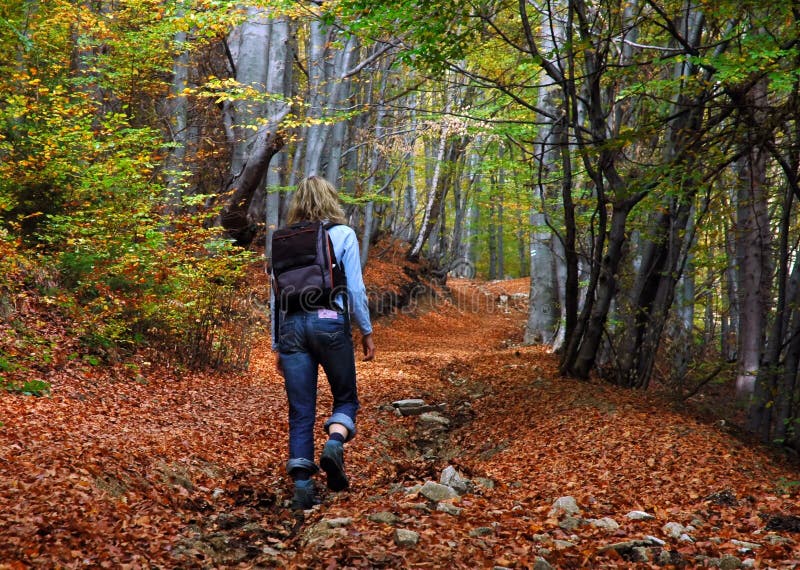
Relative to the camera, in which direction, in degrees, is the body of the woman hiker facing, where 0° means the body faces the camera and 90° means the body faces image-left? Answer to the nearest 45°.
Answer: approximately 180°

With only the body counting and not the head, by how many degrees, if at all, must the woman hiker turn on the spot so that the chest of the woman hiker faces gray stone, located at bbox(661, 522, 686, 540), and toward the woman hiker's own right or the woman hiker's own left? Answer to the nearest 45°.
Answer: approximately 135° to the woman hiker's own right

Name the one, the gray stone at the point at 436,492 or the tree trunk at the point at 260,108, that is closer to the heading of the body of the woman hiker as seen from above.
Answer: the tree trunk

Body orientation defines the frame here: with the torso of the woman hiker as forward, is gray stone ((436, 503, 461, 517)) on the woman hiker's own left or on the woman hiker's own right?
on the woman hiker's own right

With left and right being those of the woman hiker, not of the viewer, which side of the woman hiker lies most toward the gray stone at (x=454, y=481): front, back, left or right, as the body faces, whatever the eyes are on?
right

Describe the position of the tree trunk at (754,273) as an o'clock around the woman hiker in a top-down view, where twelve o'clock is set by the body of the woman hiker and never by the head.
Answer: The tree trunk is roughly at 2 o'clock from the woman hiker.

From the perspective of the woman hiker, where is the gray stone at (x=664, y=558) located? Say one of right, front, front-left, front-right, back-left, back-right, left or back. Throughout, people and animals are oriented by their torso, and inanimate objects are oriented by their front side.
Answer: back-right

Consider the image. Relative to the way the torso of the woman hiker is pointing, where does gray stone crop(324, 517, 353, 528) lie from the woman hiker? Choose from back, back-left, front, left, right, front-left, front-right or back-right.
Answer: back

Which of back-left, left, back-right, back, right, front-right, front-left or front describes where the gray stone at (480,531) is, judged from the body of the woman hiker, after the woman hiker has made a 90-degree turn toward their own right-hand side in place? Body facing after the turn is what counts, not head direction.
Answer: front-right

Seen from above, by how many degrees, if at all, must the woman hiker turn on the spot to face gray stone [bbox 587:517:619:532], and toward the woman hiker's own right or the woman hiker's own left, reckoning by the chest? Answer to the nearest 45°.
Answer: approximately 135° to the woman hiker's own right

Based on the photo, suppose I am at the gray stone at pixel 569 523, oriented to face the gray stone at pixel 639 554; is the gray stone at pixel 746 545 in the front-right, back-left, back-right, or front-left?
front-left

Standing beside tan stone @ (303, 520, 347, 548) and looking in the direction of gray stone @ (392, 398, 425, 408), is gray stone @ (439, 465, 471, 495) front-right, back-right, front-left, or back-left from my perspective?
front-right

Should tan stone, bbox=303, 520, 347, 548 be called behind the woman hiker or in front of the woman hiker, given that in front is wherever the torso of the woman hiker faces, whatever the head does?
behind
